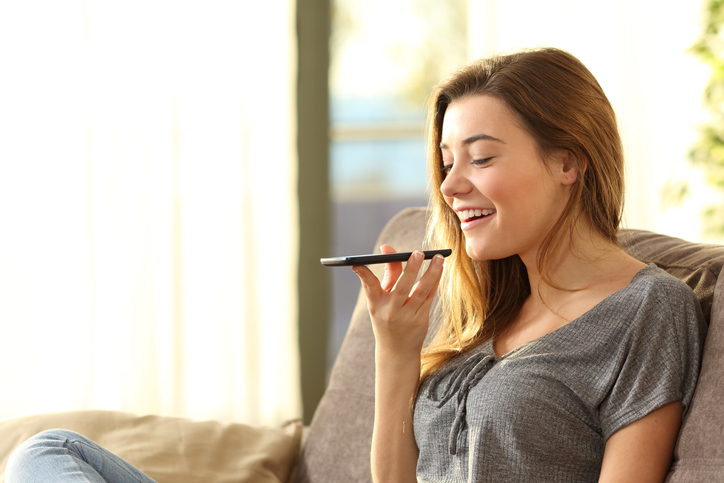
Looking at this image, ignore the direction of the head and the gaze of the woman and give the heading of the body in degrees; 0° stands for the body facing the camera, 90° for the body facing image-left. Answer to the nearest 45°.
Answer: approximately 45°

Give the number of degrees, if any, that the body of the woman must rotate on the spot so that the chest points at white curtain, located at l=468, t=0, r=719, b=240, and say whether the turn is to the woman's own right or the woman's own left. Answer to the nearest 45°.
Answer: approximately 135° to the woman's own right

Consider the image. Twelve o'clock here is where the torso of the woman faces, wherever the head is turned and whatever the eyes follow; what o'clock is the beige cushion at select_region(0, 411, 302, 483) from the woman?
The beige cushion is roughly at 2 o'clock from the woman.
